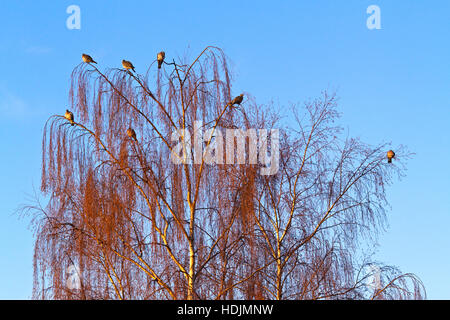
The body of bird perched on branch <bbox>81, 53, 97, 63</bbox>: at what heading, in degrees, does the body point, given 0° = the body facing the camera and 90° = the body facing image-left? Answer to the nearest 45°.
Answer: approximately 90°

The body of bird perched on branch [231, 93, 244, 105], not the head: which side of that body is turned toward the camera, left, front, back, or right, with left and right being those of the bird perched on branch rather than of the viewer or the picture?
right

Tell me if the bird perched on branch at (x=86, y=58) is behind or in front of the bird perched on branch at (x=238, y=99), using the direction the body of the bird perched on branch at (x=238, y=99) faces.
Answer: behind

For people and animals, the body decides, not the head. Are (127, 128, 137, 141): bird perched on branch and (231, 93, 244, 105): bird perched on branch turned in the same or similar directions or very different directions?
very different directions

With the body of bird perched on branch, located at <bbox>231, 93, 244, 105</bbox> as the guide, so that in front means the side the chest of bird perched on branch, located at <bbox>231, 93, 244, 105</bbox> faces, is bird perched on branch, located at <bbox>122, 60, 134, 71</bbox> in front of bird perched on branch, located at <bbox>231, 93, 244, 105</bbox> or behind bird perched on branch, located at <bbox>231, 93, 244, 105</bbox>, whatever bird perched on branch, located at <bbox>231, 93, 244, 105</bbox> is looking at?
behind
